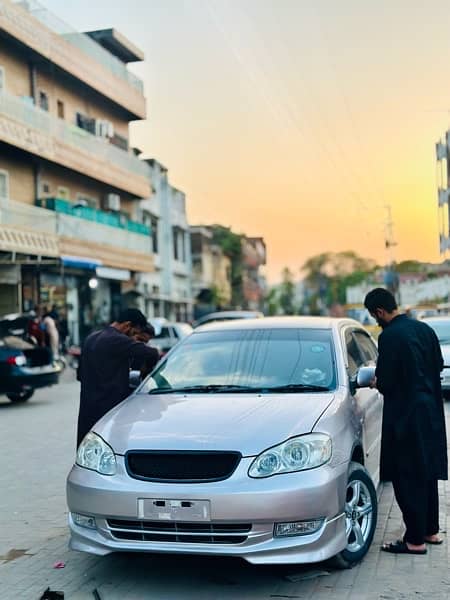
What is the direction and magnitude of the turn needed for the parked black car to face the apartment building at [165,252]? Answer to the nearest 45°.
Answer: approximately 45° to its right

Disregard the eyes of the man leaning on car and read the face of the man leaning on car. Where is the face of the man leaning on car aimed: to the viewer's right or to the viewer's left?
to the viewer's right

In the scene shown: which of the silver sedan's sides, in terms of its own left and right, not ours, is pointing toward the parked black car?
right

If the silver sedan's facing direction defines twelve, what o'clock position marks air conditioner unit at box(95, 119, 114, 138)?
The air conditioner unit is roughly at 4 o'clock from the silver sedan.

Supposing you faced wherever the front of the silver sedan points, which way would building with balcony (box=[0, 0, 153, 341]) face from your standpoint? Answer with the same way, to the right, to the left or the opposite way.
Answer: to the left

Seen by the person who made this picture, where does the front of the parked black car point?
facing away from the viewer and to the left of the viewer

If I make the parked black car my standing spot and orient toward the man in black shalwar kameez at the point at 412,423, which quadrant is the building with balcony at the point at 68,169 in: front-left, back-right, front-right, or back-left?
back-left

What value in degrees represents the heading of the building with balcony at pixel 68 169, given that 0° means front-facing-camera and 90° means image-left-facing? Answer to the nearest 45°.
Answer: approximately 315°

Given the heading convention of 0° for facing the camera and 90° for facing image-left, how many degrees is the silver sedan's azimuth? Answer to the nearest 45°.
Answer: approximately 45°

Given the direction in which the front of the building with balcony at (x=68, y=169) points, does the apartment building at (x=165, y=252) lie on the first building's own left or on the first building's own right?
on the first building's own left

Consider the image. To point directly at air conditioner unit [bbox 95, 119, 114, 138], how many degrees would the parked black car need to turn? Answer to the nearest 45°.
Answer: approximately 45° to its right

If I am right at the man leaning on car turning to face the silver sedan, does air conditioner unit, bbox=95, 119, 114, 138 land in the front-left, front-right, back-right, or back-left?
back-left
